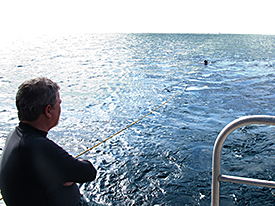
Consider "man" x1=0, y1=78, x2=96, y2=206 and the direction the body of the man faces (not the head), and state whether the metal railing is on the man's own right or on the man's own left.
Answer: on the man's own right

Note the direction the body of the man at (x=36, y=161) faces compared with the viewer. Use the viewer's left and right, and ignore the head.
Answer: facing away from the viewer and to the right of the viewer

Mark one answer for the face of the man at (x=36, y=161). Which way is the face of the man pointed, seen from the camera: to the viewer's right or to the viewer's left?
to the viewer's right
